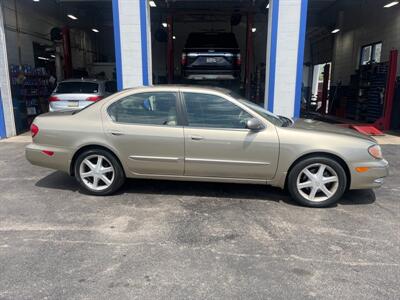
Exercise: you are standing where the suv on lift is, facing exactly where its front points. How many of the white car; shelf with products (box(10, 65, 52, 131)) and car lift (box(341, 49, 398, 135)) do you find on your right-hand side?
1

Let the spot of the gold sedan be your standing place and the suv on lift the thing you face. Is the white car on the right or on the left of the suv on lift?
left

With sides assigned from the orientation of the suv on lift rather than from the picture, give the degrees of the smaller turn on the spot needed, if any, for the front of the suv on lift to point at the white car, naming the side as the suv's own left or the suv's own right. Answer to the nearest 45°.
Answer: approximately 90° to the suv's own left

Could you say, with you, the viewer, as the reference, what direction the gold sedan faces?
facing to the right of the viewer

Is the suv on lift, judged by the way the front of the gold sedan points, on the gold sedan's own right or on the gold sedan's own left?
on the gold sedan's own left

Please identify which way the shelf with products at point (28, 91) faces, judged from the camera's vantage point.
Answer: facing the viewer and to the right of the viewer

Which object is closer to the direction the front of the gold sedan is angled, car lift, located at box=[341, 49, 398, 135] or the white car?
the car lift

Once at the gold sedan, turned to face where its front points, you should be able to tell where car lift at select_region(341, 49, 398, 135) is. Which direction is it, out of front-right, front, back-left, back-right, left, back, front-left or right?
front-left

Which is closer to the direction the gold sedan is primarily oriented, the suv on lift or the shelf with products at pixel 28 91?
the suv on lift

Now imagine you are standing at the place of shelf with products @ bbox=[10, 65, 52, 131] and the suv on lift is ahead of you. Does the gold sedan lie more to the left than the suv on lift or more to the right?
right

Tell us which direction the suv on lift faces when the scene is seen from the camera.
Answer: facing away from the viewer

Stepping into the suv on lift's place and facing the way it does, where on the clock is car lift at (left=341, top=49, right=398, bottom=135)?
The car lift is roughly at 3 o'clock from the suv on lift.
